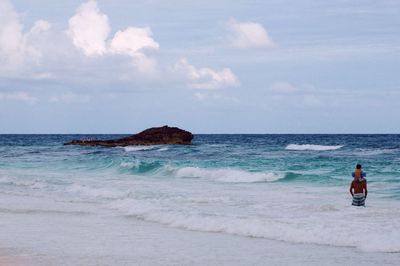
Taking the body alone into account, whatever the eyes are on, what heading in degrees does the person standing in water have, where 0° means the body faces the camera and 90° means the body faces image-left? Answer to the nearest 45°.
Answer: approximately 180°

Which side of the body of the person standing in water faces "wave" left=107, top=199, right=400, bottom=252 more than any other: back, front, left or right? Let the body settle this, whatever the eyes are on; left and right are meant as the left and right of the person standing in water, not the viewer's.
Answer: back
